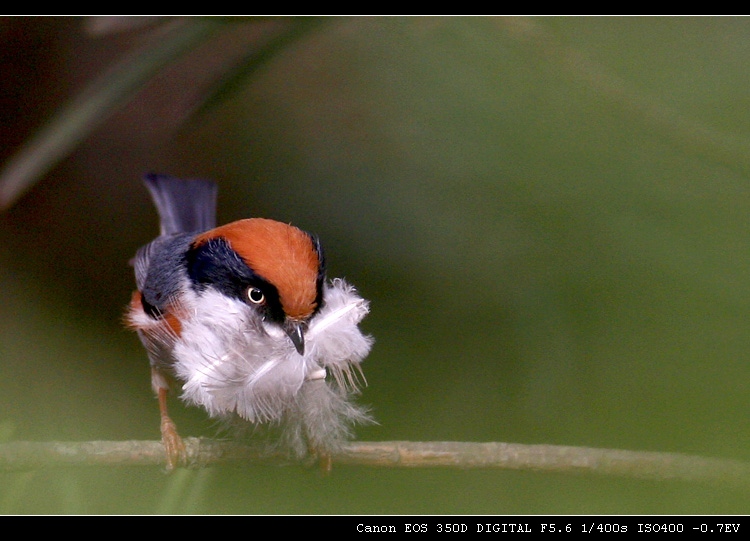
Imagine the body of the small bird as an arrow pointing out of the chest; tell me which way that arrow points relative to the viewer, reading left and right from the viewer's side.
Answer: facing the viewer and to the right of the viewer
